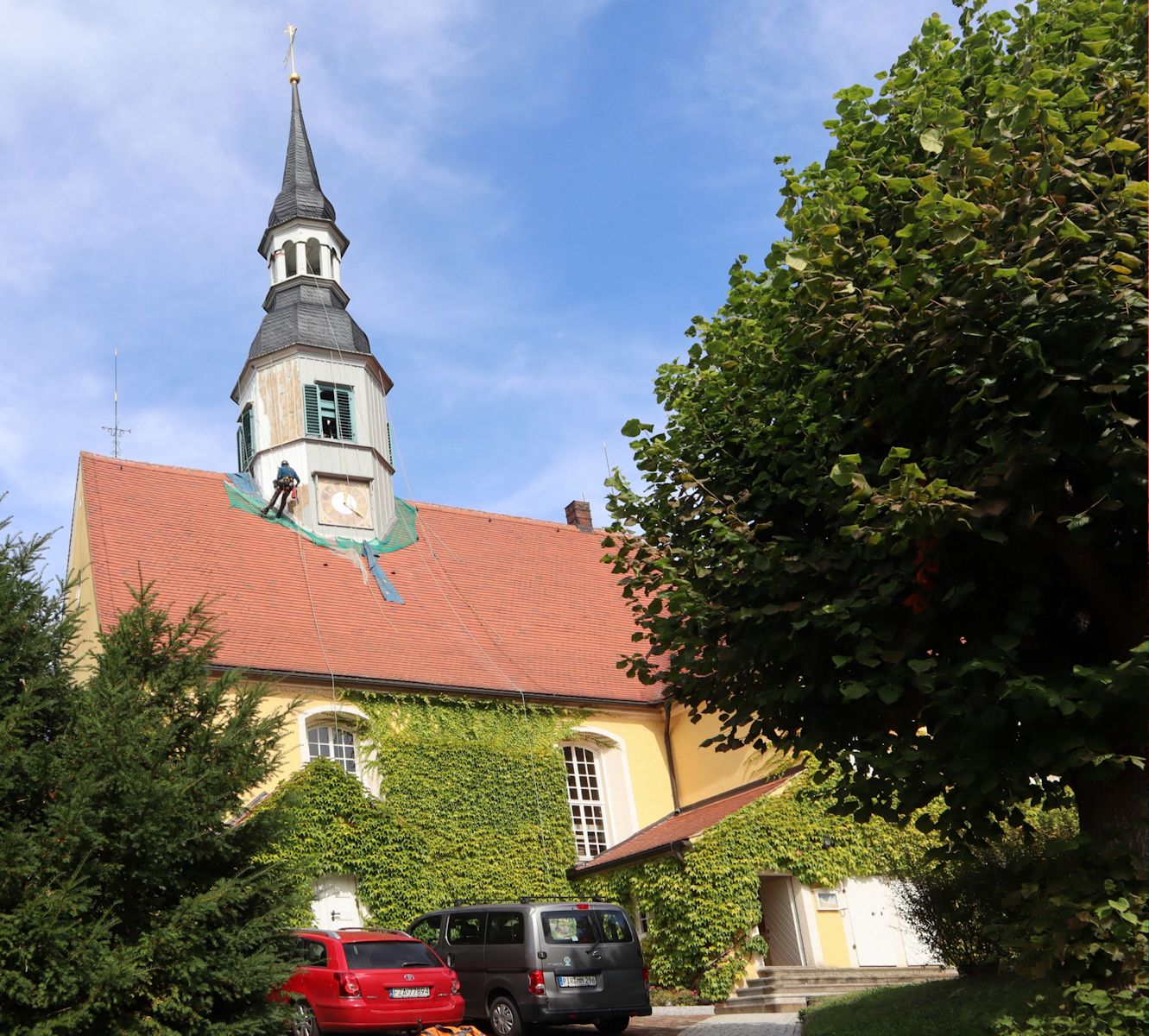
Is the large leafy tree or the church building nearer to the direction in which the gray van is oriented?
the church building

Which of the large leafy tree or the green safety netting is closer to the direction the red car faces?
the green safety netting

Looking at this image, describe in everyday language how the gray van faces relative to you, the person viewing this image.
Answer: facing away from the viewer and to the left of the viewer

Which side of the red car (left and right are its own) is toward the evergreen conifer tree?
left

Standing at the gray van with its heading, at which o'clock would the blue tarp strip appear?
The blue tarp strip is roughly at 1 o'clock from the gray van.

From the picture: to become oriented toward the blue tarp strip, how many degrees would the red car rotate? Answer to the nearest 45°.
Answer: approximately 45° to its right

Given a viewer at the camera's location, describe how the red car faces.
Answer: facing away from the viewer and to the left of the viewer

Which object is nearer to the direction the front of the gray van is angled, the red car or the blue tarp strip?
the blue tarp strip

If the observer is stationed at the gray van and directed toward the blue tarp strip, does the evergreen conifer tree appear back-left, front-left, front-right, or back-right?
back-left
